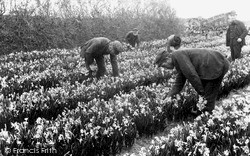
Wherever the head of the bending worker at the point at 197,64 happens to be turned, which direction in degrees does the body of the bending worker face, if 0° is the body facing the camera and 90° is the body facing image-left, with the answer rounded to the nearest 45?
approximately 90°

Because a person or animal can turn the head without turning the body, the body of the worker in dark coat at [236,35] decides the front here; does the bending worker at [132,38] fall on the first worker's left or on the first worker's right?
on the first worker's right

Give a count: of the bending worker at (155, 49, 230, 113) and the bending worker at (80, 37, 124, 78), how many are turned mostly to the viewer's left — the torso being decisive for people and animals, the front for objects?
1

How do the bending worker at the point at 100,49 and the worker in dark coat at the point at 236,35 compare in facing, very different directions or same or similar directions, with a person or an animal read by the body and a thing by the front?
very different directions

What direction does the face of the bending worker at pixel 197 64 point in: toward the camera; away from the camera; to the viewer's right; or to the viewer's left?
to the viewer's left

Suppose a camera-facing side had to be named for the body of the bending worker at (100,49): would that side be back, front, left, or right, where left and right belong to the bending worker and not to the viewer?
right

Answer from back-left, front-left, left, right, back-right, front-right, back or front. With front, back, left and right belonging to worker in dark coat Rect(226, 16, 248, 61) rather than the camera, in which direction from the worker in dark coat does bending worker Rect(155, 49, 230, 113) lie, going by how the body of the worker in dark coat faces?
front-left

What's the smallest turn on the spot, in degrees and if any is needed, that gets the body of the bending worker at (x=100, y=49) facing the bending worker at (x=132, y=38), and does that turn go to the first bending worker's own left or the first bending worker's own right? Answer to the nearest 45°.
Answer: approximately 90° to the first bending worker's own left

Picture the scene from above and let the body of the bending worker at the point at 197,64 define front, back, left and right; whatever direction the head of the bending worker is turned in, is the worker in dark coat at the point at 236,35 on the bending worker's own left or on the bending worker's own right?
on the bending worker's own right
